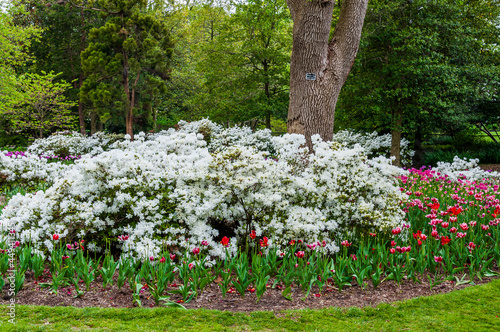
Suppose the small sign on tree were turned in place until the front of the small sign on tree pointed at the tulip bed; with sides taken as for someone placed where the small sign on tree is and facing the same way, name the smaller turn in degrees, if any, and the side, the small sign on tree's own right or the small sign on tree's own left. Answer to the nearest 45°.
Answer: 0° — it already faces it

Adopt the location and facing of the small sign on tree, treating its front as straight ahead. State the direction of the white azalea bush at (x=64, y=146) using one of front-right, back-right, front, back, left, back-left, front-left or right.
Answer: back-right

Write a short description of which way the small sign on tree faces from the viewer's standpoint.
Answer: facing the viewer

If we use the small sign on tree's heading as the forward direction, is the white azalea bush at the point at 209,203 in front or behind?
in front

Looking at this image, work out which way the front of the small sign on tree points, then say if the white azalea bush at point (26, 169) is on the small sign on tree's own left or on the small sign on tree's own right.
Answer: on the small sign on tree's own right

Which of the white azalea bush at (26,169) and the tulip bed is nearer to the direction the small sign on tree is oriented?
the tulip bed

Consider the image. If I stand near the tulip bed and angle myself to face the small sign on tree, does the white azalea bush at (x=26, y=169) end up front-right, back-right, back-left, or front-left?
front-left
